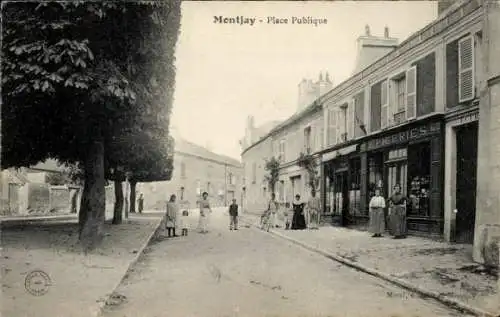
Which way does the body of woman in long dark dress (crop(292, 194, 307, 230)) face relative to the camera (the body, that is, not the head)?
toward the camera

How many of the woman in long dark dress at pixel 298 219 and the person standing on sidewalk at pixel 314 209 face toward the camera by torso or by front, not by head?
2

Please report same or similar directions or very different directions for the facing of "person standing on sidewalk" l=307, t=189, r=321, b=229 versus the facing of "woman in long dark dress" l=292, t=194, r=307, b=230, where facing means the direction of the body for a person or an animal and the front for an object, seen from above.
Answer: same or similar directions

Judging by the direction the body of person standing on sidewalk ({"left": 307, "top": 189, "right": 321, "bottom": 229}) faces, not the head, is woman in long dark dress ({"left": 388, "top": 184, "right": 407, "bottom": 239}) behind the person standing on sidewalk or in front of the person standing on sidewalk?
in front

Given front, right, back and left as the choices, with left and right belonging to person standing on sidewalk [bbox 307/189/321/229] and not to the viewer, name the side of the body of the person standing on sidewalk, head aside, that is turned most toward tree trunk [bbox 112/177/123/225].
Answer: right

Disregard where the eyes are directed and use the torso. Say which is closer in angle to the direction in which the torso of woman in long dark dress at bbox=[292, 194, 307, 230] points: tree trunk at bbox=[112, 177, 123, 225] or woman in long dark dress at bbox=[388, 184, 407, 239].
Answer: the woman in long dark dress

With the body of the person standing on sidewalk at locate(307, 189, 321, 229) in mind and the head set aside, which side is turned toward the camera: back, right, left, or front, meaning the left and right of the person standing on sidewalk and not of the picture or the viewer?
front

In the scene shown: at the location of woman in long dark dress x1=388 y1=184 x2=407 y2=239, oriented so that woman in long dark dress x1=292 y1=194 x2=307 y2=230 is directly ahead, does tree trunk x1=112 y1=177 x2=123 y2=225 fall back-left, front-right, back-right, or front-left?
front-left
